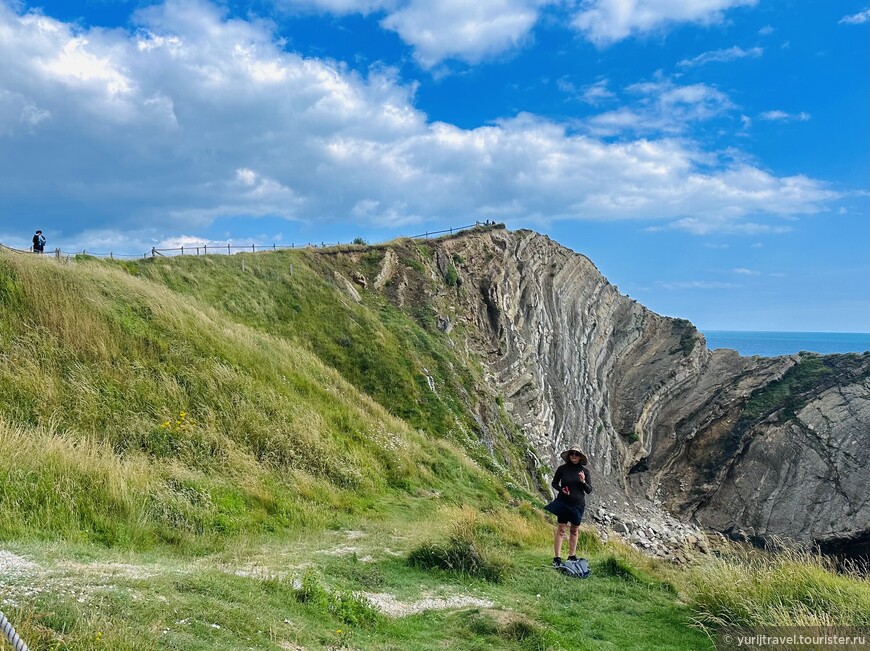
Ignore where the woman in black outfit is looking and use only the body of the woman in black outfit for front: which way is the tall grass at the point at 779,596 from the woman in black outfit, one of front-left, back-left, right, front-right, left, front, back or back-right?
front-left

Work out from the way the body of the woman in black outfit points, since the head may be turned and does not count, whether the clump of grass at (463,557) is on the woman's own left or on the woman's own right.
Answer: on the woman's own right

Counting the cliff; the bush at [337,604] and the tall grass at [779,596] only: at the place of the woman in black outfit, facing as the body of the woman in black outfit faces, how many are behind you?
1

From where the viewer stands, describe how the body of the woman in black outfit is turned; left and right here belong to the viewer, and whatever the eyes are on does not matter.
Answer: facing the viewer

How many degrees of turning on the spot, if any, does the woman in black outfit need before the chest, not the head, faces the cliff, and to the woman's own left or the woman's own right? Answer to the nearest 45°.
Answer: approximately 180°

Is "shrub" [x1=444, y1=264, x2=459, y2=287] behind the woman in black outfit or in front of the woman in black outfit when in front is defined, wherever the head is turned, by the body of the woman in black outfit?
behind

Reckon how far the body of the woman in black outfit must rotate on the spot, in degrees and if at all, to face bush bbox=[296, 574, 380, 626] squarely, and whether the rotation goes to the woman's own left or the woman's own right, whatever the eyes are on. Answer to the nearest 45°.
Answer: approximately 45° to the woman's own right
